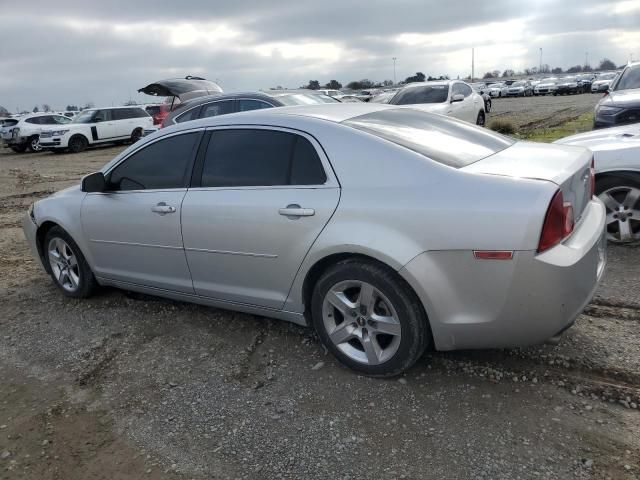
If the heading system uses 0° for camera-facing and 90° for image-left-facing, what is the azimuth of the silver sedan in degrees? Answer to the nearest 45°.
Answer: approximately 135°

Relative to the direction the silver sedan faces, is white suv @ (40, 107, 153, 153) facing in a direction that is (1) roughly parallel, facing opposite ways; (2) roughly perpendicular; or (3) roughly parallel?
roughly perpendicular

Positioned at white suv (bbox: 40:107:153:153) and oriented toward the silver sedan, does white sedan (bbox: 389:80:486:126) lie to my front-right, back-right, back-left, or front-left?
front-left

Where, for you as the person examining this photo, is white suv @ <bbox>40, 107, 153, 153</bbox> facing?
facing the viewer and to the left of the viewer

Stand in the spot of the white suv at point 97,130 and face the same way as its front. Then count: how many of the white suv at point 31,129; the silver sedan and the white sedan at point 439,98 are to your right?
1

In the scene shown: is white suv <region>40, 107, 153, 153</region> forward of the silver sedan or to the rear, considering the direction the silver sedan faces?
forward

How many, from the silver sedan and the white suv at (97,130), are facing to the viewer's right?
0

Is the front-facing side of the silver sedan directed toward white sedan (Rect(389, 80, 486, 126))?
no

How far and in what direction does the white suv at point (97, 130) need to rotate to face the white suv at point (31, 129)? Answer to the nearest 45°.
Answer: approximately 90° to its right
